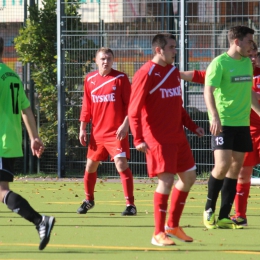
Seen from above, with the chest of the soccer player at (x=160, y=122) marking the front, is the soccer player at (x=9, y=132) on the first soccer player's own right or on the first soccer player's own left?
on the first soccer player's own right

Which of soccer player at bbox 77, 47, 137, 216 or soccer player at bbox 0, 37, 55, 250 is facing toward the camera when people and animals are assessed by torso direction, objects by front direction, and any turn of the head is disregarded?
soccer player at bbox 77, 47, 137, 216

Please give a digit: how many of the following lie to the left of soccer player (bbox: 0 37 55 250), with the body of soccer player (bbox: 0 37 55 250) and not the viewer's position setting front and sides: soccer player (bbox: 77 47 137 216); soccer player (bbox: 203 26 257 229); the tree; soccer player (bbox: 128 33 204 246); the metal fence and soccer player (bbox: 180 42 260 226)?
0

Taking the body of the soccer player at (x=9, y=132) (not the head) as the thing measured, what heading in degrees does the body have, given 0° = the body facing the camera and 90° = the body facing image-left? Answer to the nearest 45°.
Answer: approximately 135°

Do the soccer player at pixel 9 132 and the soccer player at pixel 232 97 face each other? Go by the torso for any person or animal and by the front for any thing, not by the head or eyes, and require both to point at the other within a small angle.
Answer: no

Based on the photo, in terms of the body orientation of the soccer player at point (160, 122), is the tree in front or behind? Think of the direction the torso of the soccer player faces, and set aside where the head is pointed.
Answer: behind

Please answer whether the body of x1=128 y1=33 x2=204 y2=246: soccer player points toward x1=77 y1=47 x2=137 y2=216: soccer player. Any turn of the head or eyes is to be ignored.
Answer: no

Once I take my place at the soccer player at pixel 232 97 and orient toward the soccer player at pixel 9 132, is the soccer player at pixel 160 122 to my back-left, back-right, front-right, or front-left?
front-left

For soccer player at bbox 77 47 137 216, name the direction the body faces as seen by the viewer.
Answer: toward the camera

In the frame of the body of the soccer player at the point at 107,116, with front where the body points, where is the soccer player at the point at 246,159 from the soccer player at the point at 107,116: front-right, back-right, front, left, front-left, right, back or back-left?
front-left

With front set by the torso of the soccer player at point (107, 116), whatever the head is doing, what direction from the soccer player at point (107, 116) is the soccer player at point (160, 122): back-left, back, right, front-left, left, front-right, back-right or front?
front

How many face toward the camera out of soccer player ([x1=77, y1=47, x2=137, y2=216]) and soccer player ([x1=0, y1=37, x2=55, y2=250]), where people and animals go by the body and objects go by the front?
1

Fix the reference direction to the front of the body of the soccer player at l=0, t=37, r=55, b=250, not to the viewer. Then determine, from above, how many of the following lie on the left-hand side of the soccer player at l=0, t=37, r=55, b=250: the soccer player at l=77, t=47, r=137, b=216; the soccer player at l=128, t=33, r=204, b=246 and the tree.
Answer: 0
